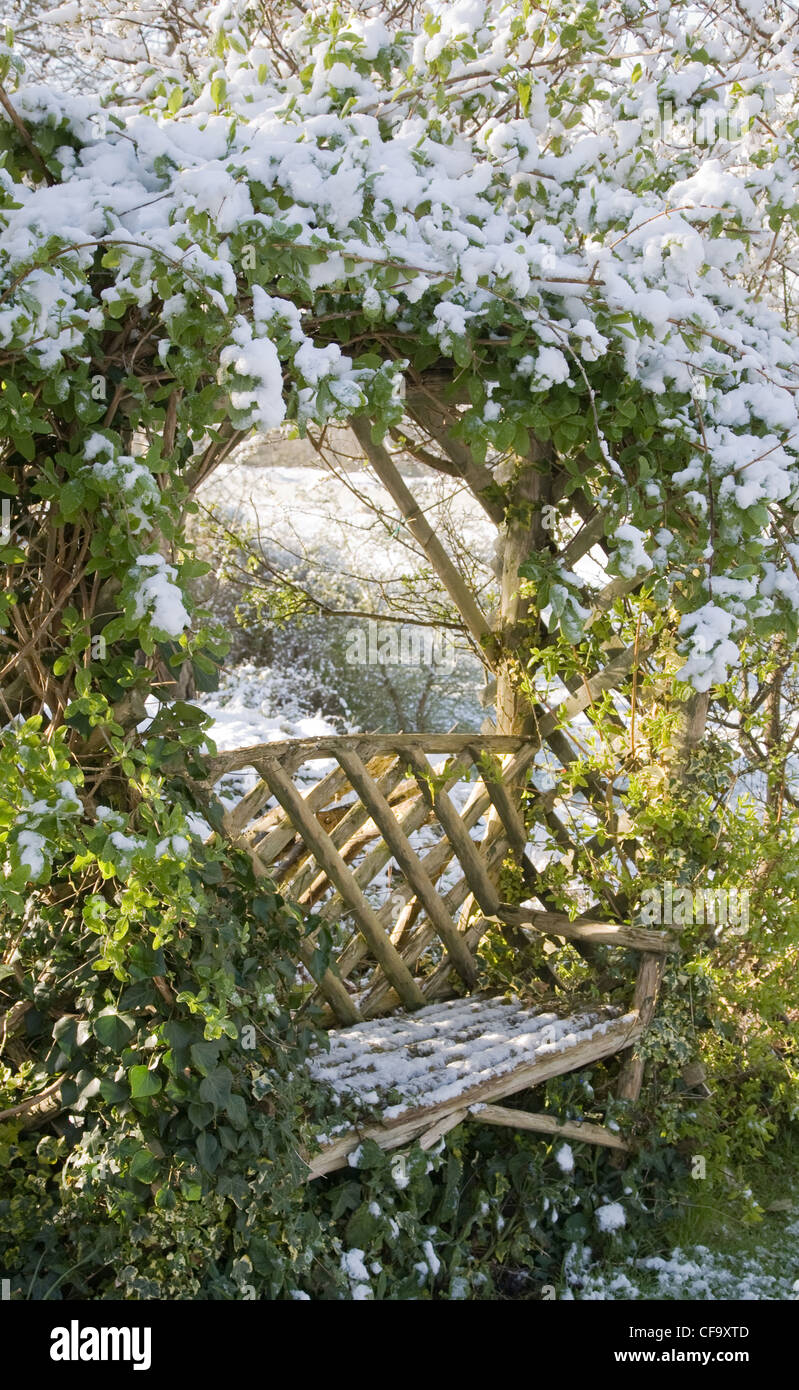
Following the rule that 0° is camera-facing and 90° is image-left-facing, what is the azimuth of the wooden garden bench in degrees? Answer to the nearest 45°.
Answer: approximately 315°
